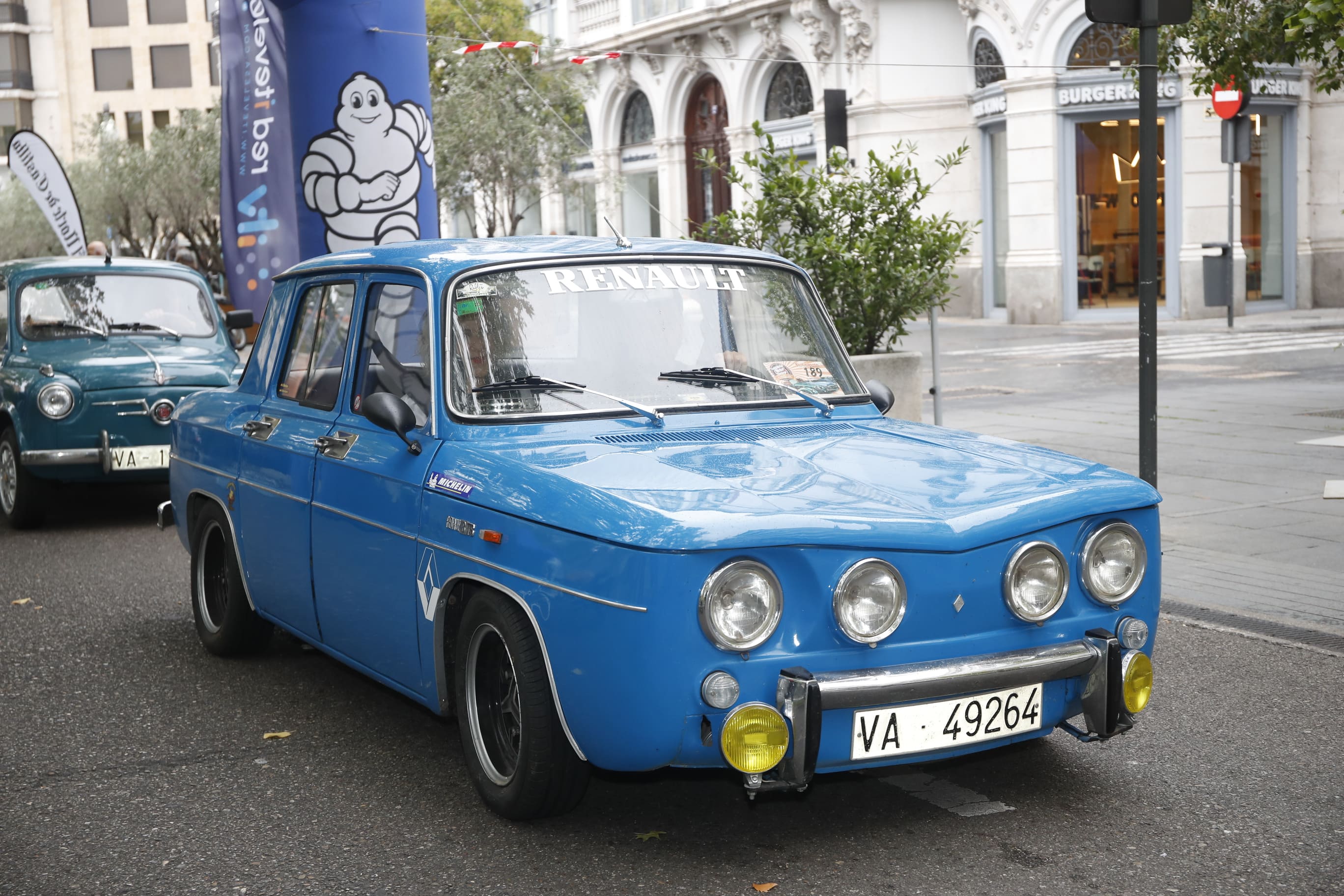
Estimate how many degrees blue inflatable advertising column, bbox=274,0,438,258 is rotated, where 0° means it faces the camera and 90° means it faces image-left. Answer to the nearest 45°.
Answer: approximately 0°

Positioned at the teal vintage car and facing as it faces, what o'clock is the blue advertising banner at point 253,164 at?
The blue advertising banner is roughly at 8 o'clock from the teal vintage car.

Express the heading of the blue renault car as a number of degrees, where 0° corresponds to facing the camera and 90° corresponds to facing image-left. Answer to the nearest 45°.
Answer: approximately 315°

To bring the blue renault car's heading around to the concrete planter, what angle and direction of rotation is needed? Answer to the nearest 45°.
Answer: approximately 135° to its left

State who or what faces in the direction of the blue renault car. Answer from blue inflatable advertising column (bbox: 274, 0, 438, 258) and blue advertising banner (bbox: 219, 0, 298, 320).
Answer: blue inflatable advertising column (bbox: 274, 0, 438, 258)

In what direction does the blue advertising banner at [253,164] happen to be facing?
toward the camera

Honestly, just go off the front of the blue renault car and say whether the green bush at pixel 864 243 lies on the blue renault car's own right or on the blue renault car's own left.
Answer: on the blue renault car's own left

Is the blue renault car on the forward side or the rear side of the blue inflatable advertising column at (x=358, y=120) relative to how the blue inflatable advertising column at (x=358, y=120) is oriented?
on the forward side

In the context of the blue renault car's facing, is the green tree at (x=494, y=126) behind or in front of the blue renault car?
behind
